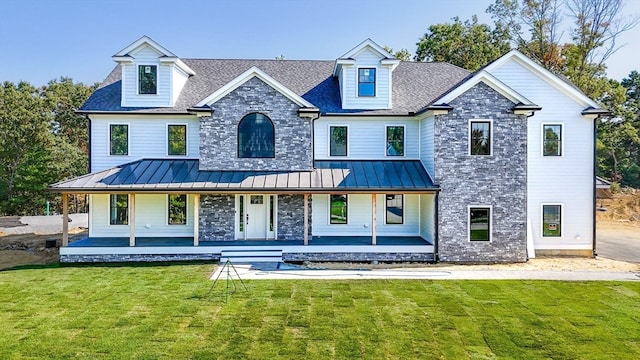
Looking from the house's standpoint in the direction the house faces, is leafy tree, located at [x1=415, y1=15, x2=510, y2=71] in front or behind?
behind

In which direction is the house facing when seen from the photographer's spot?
facing the viewer
